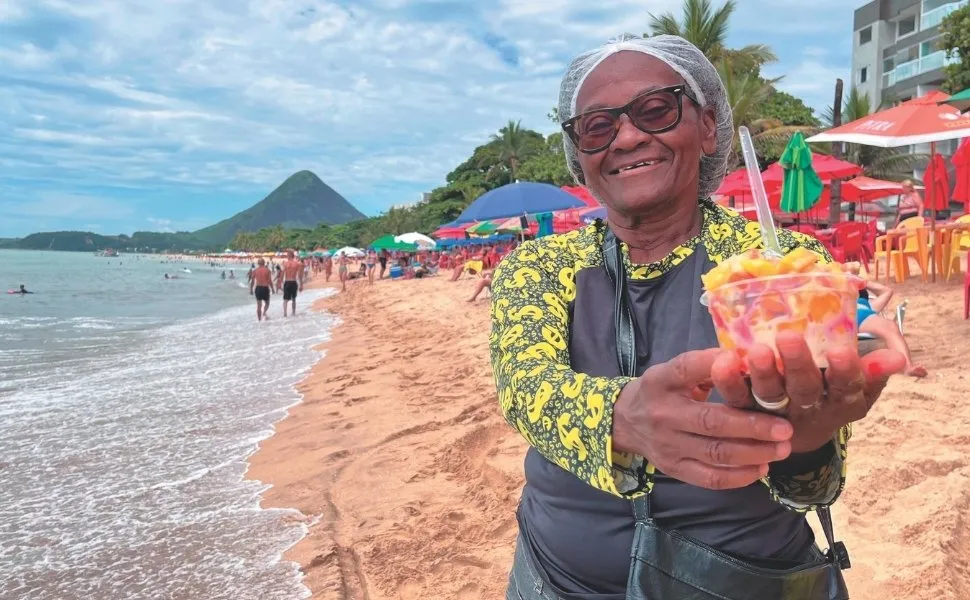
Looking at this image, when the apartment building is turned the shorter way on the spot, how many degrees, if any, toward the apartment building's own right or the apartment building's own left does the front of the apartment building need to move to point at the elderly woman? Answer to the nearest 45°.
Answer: approximately 45° to the apartment building's own left

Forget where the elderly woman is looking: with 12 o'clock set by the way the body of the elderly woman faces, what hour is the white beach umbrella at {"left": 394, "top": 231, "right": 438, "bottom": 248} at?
The white beach umbrella is roughly at 5 o'clock from the elderly woman.

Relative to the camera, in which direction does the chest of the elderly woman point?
toward the camera

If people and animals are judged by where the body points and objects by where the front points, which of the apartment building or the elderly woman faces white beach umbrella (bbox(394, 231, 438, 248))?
the apartment building

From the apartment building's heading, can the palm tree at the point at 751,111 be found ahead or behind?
ahead

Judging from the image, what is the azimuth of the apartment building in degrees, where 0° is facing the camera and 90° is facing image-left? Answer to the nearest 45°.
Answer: approximately 45°

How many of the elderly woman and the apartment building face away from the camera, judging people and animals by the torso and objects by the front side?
0

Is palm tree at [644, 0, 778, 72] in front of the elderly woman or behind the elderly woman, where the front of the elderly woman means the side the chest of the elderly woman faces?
behind

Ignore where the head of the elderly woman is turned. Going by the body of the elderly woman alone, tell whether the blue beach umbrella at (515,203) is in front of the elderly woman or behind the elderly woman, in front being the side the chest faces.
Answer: behind

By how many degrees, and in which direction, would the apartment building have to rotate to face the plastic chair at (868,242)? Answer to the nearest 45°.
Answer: approximately 45° to its left

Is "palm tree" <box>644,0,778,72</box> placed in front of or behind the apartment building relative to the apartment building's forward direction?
in front

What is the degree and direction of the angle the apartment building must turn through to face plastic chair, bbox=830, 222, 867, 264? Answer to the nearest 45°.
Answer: approximately 45° to its left

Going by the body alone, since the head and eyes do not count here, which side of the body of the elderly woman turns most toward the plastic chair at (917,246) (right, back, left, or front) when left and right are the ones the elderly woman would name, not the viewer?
back
